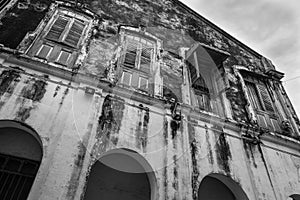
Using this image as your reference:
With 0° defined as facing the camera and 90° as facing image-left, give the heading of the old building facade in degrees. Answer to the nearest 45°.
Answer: approximately 315°
